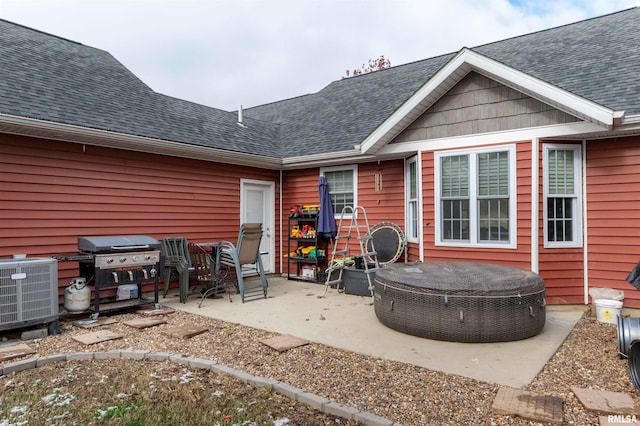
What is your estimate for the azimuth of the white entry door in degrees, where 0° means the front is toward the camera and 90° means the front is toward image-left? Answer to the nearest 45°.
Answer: approximately 315°

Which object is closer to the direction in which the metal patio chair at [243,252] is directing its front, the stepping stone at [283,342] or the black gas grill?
the black gas grill

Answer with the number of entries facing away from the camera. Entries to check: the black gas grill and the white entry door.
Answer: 0

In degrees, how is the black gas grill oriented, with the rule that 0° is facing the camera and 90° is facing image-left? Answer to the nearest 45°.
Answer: approximately 315°

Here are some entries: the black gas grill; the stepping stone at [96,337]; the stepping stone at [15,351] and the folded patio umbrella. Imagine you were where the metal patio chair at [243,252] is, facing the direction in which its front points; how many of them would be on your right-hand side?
1

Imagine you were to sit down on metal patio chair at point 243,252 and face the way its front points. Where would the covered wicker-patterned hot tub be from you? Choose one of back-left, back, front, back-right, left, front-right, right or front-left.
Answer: back

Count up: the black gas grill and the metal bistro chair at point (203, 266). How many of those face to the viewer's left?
0
